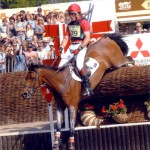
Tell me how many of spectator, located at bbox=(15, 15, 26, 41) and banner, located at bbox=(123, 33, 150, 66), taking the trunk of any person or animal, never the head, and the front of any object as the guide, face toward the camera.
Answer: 2

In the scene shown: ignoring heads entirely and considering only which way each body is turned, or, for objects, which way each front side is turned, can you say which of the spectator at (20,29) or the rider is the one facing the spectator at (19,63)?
the spectator at (20,29)

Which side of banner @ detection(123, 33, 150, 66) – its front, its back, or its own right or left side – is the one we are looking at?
front

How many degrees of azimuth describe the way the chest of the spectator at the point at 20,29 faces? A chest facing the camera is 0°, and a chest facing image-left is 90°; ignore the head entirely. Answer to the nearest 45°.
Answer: approximately 0°

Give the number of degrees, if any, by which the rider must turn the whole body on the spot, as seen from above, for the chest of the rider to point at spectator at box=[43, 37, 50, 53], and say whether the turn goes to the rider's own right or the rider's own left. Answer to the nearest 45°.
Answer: approximately 135° to the rider's own right

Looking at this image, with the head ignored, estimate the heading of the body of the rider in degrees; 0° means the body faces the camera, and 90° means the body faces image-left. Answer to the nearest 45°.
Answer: approximately 45°

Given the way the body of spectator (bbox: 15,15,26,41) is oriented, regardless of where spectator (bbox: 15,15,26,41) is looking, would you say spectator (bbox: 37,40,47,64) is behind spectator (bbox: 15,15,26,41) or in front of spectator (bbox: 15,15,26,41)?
in front

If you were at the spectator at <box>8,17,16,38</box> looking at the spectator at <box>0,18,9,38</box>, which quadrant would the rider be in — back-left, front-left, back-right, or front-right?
back-left

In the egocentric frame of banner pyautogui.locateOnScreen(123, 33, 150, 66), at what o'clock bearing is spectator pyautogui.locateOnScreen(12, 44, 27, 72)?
The spectator is roughly at 3 o'clock from the banner.
